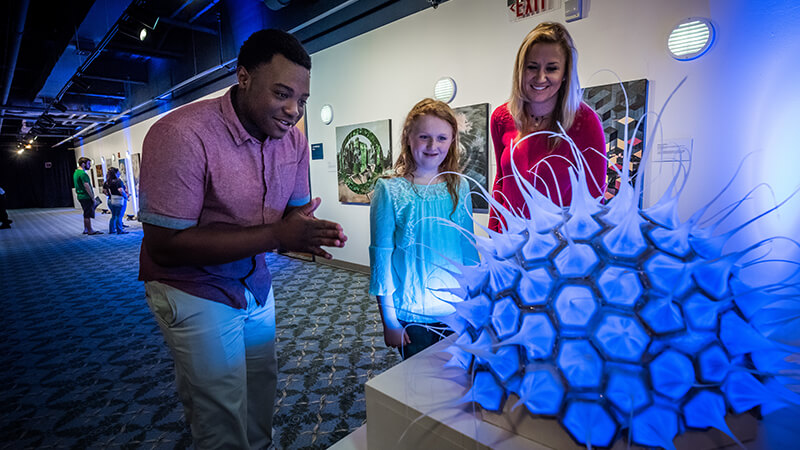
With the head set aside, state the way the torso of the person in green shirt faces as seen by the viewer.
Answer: to the viewer's right

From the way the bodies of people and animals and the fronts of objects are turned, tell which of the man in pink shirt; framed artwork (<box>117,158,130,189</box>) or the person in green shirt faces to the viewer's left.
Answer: the framed artwork

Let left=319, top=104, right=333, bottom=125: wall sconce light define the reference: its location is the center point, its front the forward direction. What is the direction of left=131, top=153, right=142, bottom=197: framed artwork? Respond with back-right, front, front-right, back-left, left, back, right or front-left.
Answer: right

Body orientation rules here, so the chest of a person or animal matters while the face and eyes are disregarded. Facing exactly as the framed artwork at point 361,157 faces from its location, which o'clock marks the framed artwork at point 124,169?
the framed artwork at point 124,169 is roughly at 3 o'clock from the framed artwork at point 361,157.

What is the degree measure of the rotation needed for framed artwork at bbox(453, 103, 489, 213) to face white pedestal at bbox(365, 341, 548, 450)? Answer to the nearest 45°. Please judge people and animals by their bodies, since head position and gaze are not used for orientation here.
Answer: approximately 45° to its left

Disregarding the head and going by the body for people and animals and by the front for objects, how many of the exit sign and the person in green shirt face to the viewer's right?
1

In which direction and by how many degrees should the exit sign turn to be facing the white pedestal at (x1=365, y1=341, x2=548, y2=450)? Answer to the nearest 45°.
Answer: approximately 45° to its left

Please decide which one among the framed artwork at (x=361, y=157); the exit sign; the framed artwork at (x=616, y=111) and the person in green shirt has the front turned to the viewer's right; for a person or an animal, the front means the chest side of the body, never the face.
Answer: the person in green shirt

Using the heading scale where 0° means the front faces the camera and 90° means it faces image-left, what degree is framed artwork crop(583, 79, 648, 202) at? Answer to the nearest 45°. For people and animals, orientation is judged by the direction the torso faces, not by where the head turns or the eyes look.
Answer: approximately 45°

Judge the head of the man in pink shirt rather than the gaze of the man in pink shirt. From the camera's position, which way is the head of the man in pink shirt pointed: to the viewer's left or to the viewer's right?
to the viewer's right

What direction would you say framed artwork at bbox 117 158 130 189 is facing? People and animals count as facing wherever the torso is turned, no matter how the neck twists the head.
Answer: to the viewer's left

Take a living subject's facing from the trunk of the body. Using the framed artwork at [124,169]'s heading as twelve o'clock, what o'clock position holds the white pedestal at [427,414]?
The white pedestal is roughly at 9 o'clock from the framed artwork.

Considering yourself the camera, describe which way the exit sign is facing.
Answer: facing the viewer and to the left of the viewer
